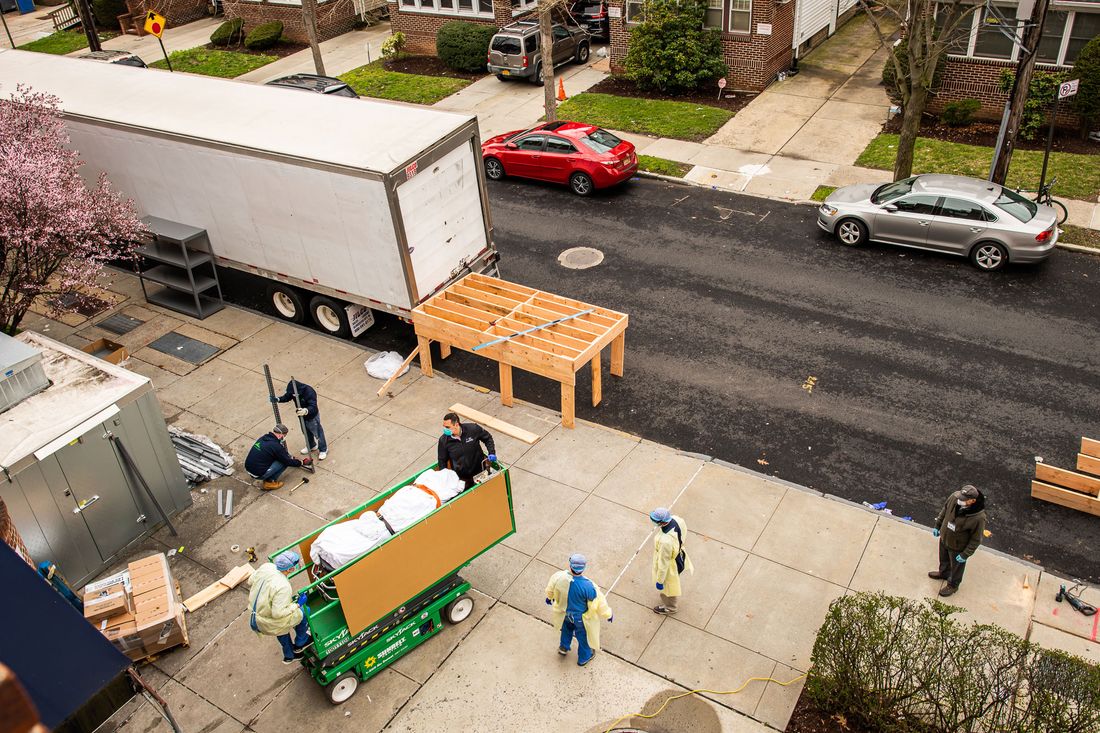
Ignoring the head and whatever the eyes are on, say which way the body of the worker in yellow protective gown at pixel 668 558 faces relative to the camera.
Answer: to the viewer's left

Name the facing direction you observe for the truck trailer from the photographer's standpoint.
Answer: facing away from the viewer and to the left of the viewer

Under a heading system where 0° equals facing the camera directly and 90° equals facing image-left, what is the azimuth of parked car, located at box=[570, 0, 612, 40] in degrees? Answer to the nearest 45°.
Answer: approximately 225°

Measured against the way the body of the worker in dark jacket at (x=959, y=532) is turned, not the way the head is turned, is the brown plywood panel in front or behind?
in front

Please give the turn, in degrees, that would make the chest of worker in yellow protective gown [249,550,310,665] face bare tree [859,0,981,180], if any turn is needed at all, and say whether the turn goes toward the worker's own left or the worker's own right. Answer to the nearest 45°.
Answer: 0° — they already face it

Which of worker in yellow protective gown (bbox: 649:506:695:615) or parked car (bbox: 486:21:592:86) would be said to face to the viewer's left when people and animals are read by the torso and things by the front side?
the worker in yellow protective gown

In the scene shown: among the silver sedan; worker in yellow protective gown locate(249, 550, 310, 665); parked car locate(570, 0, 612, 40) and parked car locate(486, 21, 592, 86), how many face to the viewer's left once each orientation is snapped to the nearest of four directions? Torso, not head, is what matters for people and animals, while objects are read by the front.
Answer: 1

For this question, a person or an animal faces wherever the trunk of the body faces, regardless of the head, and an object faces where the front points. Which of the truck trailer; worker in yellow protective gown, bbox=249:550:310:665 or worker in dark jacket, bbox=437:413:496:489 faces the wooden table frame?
the worker in yellow protective gown

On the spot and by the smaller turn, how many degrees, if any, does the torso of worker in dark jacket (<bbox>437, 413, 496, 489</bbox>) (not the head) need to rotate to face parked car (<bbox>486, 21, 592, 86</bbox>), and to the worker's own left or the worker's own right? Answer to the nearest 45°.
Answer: approximately 135° to the worker's own right

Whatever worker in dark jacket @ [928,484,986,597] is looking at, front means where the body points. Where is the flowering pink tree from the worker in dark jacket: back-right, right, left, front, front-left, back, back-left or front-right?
front-right

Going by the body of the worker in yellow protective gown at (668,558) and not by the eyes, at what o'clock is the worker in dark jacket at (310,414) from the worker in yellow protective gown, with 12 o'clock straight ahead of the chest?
The worker in dark jacket is roughly at 1 o'clock from the worker in yellow protective gown.
